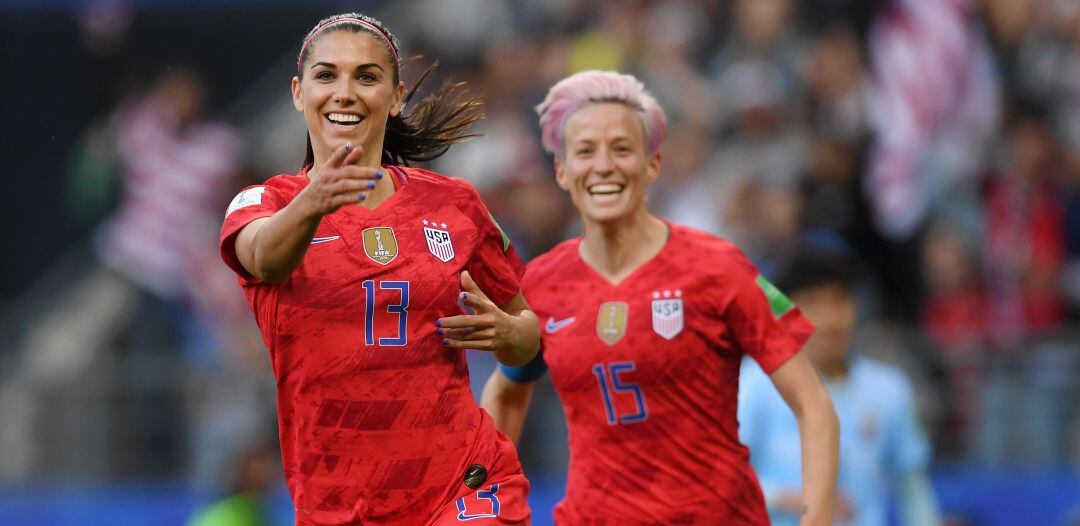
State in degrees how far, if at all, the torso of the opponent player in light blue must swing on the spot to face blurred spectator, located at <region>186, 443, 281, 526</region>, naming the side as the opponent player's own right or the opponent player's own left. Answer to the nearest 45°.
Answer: approximately 90° to the opponent player's own right

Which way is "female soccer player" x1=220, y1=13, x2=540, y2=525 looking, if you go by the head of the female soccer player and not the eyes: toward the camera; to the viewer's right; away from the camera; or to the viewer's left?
toward the camera

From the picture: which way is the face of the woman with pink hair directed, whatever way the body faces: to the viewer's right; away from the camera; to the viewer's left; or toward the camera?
toward the camera

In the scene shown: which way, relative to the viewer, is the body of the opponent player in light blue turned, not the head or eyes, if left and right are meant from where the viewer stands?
facing the viewer

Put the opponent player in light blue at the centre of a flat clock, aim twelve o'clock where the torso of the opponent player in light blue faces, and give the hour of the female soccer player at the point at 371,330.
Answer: The female soccer player is roughly at 1 o'clock from the opponent player in light blue.

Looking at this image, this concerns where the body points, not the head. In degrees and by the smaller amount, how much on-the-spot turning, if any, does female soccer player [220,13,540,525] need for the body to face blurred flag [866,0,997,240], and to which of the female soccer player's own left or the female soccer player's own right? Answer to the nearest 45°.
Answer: approximately 135° to the female soccer player's own left

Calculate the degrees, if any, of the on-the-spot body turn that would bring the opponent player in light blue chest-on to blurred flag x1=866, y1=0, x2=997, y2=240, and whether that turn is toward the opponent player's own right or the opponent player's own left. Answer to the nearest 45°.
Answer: approximately 180°

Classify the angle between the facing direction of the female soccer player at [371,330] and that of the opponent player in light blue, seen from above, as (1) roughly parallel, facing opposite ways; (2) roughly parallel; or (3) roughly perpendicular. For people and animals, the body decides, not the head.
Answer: roughly parallel

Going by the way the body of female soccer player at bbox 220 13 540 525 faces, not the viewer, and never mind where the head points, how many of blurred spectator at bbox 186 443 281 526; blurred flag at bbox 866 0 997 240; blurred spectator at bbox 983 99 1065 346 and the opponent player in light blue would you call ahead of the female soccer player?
0

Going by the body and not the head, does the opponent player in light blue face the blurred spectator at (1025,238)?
no
